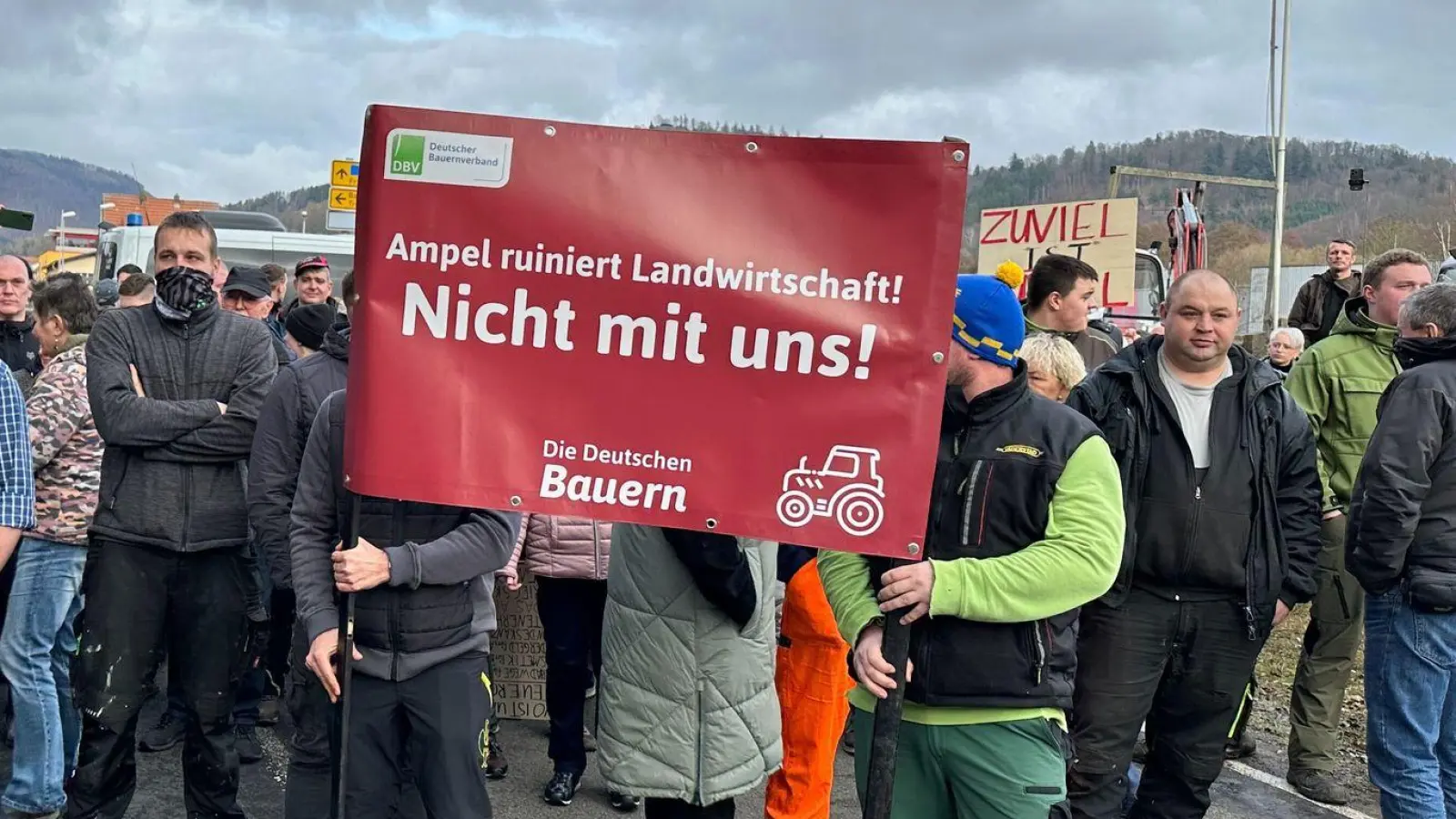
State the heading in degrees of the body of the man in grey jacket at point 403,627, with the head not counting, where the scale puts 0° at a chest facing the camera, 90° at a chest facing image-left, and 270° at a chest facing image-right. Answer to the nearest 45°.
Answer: approximately 0°

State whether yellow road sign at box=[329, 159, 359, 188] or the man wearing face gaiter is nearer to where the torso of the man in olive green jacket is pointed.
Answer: the man wearing face gaiter

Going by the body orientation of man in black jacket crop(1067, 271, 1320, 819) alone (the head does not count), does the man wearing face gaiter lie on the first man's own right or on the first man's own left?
on the first man's own right

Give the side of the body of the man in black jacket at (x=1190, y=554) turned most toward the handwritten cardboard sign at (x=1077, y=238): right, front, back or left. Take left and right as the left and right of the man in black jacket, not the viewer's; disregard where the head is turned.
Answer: back

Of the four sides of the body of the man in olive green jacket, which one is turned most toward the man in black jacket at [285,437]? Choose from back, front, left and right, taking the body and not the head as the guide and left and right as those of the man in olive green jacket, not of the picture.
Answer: right

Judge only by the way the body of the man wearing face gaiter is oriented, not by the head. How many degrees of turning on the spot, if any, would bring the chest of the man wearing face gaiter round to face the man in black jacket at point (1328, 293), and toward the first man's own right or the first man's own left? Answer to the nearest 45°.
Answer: approximately 90° to the first man's own left
